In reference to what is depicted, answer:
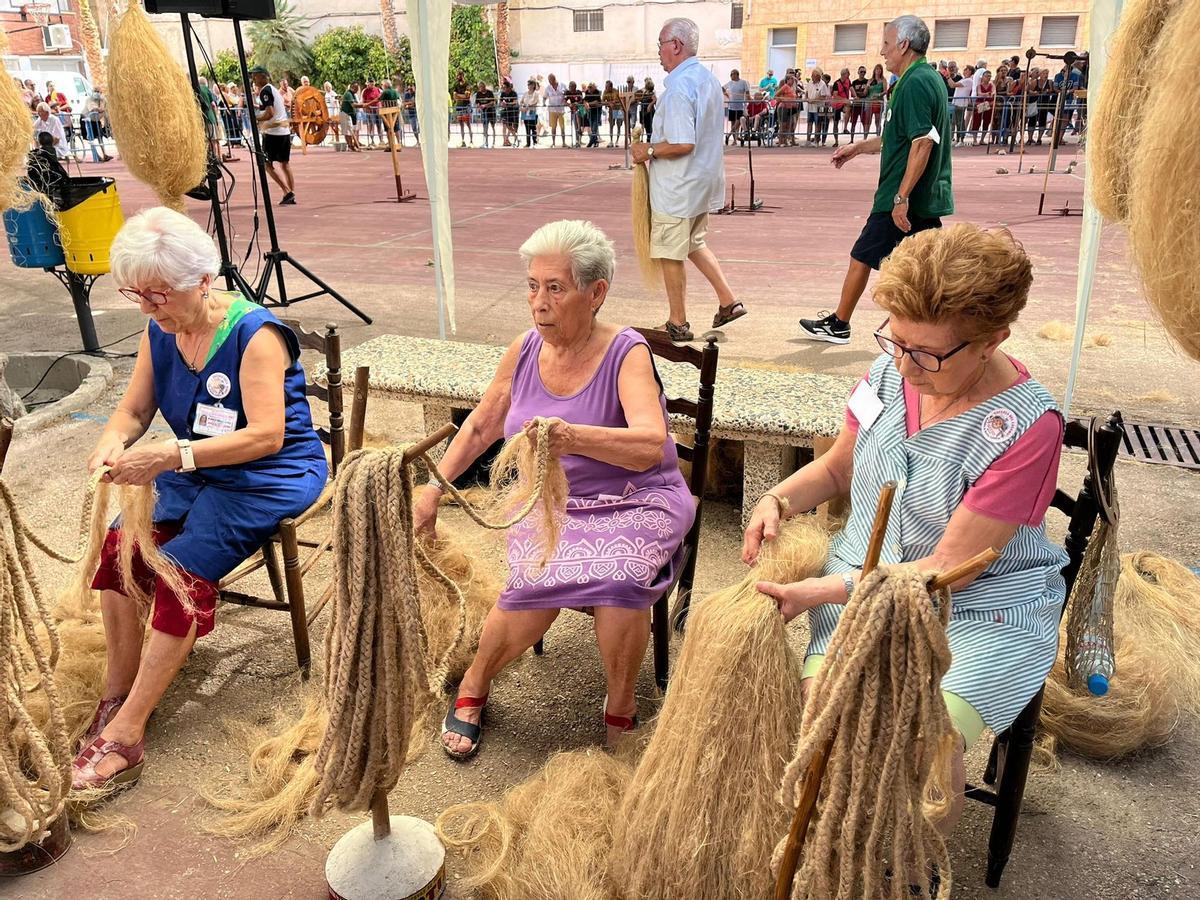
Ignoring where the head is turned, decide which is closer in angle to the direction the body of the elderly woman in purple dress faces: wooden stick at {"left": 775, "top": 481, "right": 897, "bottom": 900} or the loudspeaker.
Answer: the wooden stick

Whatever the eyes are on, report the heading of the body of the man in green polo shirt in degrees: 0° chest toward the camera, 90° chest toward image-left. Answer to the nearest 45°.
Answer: approximately 90°

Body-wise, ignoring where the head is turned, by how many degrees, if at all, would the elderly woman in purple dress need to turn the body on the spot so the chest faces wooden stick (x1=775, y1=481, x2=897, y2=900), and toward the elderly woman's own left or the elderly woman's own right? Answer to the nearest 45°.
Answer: approximately 45° to the elderly woman's own left

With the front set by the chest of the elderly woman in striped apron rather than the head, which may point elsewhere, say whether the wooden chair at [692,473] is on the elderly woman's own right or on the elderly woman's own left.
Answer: on the elderly woman's own right

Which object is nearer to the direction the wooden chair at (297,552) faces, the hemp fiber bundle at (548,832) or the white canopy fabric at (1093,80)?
the hemp fiber bundle

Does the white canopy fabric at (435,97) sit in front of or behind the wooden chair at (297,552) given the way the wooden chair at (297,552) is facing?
behind

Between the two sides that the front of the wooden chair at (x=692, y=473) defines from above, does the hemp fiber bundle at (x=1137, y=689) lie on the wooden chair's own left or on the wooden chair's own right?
on the wooden chair's own left
